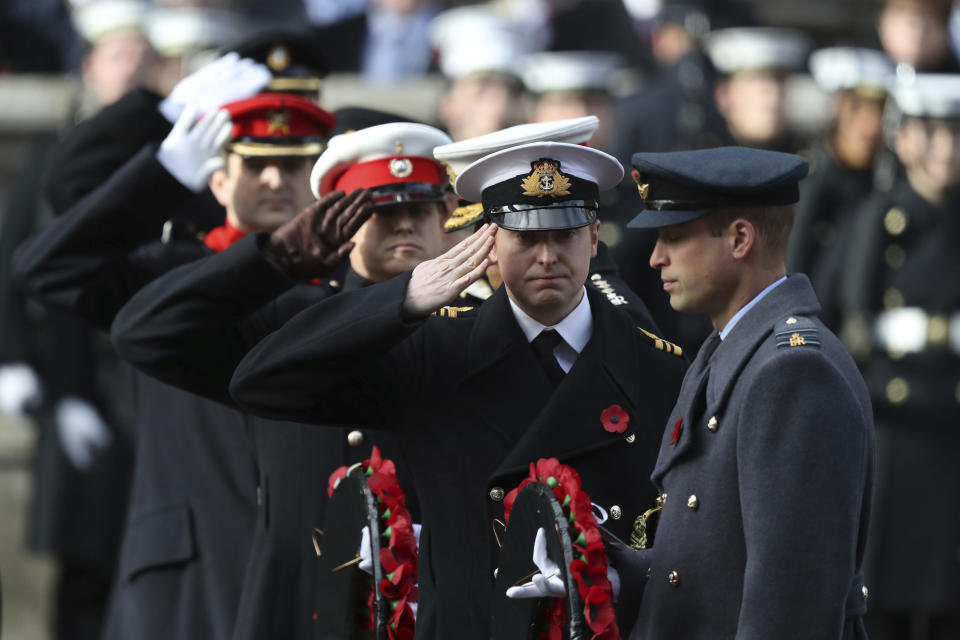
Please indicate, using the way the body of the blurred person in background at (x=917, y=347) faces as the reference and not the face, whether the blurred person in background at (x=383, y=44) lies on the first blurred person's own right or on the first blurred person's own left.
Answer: on the first blurred person's own right

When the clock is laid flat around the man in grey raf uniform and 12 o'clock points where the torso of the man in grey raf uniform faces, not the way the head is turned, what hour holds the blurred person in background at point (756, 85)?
The blurred person in background is roughly at 3 o'clock from the man in grey raf uniform.

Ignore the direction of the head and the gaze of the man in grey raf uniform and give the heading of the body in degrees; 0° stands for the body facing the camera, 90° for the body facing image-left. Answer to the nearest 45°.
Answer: approximately 90°

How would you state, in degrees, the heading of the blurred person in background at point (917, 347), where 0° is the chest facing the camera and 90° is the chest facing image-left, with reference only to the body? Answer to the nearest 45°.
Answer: approximately 0°

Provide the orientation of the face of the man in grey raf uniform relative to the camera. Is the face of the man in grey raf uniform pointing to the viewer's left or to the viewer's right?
to the viewer's left

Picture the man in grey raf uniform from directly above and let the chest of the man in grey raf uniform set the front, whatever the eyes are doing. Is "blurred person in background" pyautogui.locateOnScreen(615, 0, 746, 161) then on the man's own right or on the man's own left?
on the man's own right

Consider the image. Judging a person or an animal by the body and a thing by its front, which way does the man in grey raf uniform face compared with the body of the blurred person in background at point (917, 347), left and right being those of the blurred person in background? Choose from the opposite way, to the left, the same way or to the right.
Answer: to the right

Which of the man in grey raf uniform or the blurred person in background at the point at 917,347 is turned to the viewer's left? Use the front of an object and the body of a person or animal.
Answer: the man in grey raf uniform

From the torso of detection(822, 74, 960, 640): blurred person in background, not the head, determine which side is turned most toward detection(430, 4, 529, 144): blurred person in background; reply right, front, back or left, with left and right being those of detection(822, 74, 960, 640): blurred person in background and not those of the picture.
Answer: right
